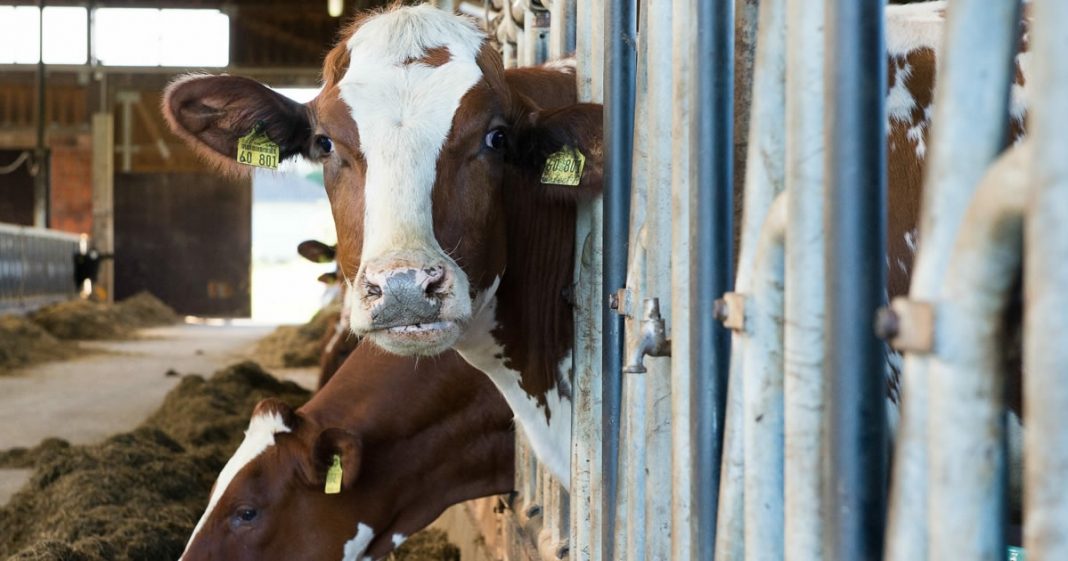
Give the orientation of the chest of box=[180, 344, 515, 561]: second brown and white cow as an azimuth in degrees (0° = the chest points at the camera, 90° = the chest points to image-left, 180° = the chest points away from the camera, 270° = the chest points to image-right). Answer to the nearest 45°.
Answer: approximately 90°

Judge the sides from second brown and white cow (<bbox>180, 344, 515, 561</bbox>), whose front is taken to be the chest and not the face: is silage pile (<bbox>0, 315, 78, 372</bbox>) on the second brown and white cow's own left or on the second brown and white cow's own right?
on the second brown and white cow's own right

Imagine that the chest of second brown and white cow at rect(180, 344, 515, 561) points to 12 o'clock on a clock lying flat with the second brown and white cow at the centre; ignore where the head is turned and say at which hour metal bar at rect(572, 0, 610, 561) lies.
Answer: The metal bar is roughly at 8 o'clock from the second brown and white cow.

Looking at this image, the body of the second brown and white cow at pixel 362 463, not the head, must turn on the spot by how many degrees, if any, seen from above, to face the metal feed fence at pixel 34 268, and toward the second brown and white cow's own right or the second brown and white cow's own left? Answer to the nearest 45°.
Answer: approximately 90° to the second brown and white cow's own right

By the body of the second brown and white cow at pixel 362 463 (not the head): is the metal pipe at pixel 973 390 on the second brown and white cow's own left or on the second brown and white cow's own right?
on the second brown and white cow's own left

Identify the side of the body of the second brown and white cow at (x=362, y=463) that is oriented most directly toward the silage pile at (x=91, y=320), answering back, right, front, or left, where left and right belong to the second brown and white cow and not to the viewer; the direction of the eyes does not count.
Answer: right

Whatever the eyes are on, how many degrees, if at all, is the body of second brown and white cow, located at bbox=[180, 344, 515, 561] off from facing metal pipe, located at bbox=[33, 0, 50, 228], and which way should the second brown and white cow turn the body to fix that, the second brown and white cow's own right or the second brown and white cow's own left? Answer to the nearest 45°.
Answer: approximately 90° to the second brown and white cow's own right

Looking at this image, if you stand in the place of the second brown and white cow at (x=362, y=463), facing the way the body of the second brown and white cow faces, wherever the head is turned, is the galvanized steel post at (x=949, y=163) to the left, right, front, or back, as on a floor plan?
left

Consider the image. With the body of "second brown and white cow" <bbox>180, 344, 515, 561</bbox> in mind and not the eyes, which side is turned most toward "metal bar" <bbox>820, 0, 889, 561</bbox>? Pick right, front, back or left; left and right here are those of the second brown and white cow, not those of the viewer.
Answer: left

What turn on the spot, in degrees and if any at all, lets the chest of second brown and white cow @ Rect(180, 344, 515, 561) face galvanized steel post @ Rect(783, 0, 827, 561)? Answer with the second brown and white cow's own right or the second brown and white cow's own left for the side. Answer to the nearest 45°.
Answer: approximately 90° to the second brown and white cow's own left
